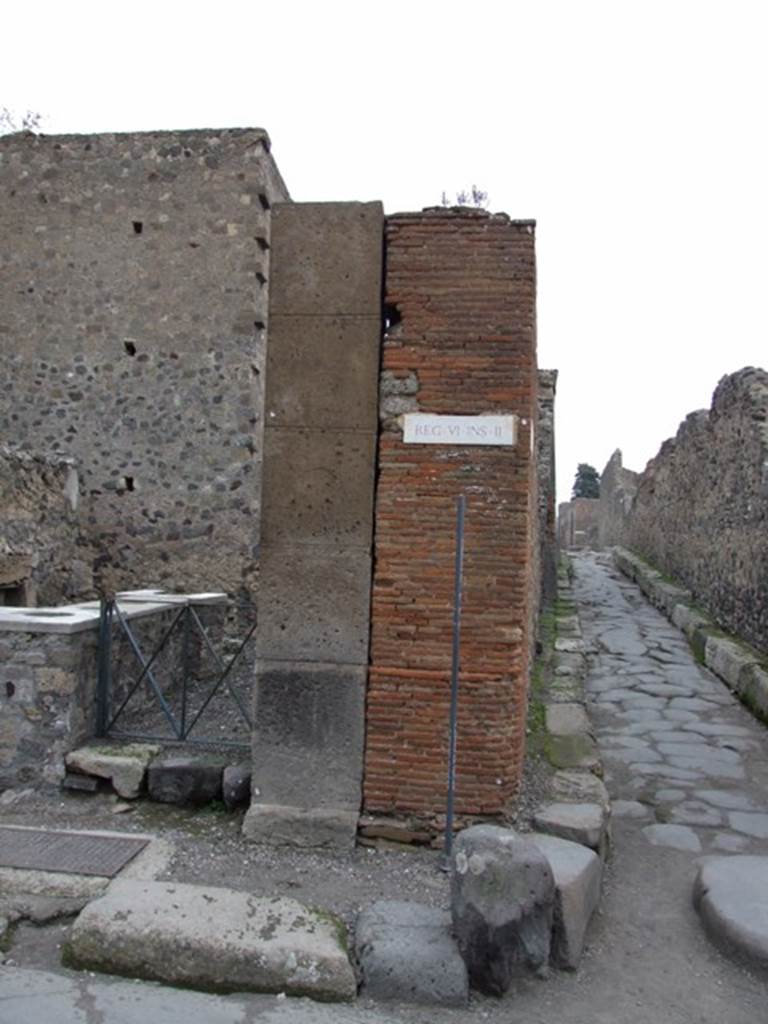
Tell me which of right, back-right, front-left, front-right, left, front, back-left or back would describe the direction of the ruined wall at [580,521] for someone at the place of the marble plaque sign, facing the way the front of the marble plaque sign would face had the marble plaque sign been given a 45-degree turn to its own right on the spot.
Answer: back-right

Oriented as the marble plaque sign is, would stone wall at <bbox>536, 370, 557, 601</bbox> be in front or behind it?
behind

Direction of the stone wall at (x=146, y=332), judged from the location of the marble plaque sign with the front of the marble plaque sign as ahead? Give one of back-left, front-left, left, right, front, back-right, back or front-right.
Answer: back-right

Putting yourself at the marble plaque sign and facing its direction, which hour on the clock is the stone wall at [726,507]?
The stone wall is roughly at 7 o'clock from the marble plaque sign.

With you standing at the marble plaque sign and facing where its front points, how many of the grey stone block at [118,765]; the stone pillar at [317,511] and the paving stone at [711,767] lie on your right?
2

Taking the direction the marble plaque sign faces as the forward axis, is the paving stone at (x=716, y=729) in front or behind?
behind

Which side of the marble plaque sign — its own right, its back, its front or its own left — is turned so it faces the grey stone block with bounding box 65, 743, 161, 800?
right

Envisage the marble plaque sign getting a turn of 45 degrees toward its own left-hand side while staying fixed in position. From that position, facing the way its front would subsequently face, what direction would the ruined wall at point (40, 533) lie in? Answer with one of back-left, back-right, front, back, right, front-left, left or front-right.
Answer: back

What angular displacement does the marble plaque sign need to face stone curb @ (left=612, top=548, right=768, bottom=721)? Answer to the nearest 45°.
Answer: approximately 135° to its left
